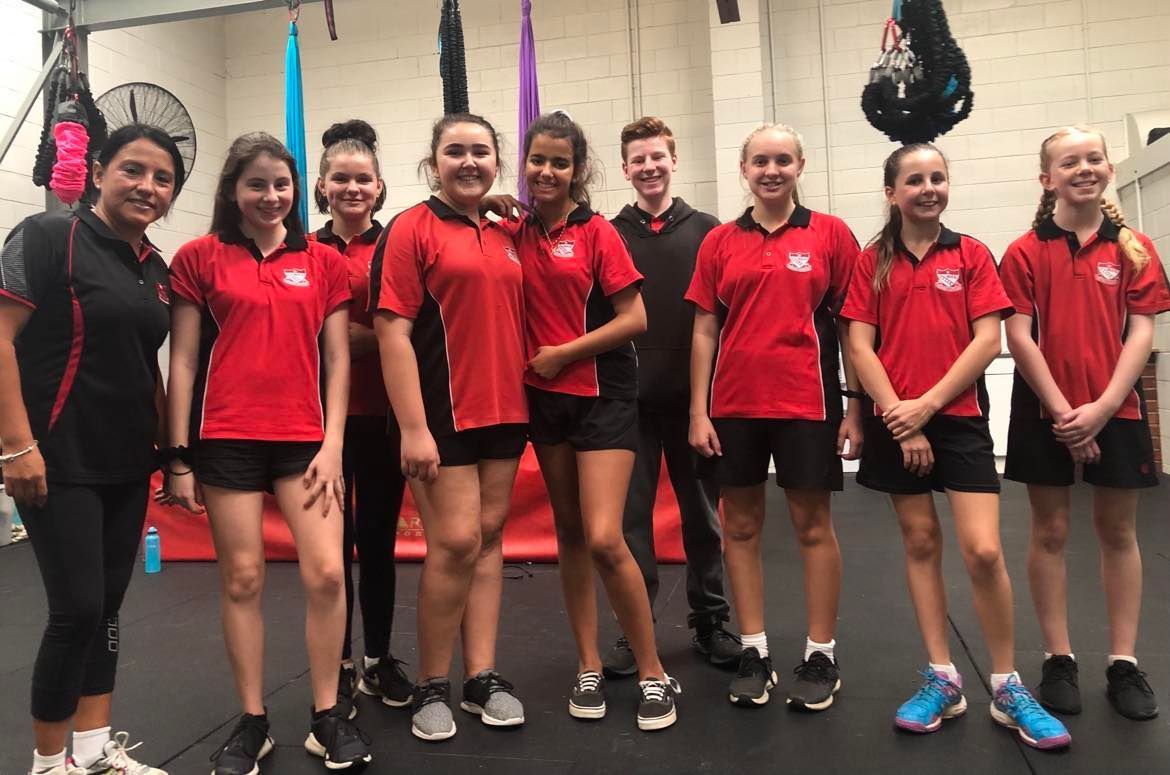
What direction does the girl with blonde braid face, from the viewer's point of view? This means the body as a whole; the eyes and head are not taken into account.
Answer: toward the camera

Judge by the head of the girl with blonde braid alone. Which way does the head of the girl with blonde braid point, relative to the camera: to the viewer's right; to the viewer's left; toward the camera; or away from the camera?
toward the camera

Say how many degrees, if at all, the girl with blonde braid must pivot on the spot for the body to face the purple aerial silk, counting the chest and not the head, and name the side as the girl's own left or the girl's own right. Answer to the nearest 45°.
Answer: approximately 90° to the girl's own right

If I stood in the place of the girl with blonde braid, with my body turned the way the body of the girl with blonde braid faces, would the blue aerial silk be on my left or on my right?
on my right

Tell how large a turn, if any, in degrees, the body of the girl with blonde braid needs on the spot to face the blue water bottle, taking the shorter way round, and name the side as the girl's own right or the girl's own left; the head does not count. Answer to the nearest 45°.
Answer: approximately 90° to the girl's own right

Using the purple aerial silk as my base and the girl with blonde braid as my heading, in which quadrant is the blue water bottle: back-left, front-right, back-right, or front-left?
back-right

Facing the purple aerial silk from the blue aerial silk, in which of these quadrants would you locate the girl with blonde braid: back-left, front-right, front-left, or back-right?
front-right
